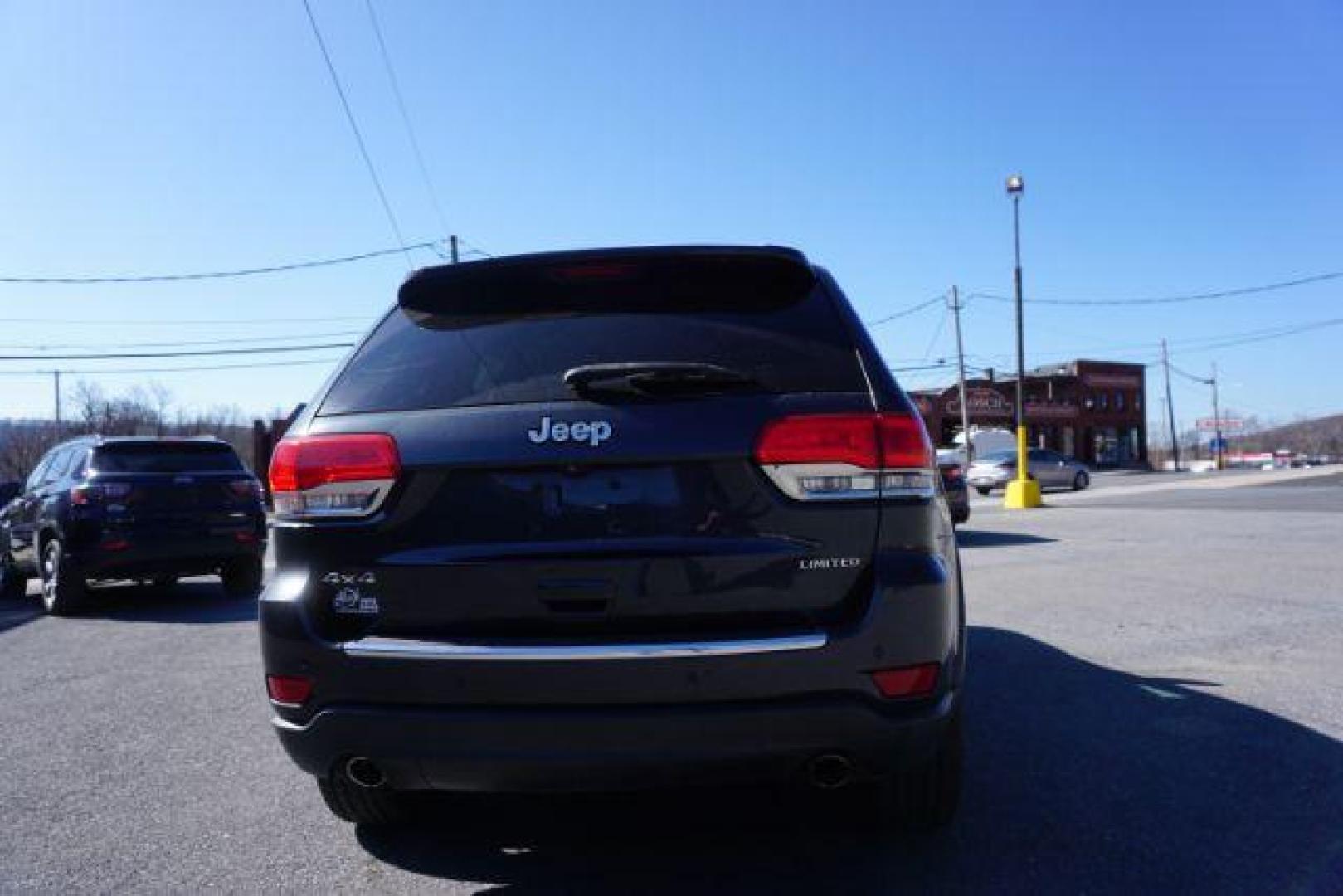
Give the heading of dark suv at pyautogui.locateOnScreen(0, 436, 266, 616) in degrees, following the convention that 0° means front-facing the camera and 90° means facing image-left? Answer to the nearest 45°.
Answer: approximately 135°

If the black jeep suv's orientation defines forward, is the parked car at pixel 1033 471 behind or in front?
in front

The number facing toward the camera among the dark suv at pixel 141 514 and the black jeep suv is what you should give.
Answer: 0

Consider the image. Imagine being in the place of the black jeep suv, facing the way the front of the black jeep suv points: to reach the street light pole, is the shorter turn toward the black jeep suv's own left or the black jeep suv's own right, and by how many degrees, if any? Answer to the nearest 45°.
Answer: approximately 45° to the black jeep suv's own right

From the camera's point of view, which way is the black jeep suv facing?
away from the camera

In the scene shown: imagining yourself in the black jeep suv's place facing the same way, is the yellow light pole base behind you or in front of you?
in front

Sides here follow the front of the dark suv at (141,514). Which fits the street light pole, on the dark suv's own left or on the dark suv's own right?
on the dark suv's own right

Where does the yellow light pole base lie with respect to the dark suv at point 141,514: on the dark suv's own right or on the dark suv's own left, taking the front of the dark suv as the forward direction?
on the dark suv's own right
